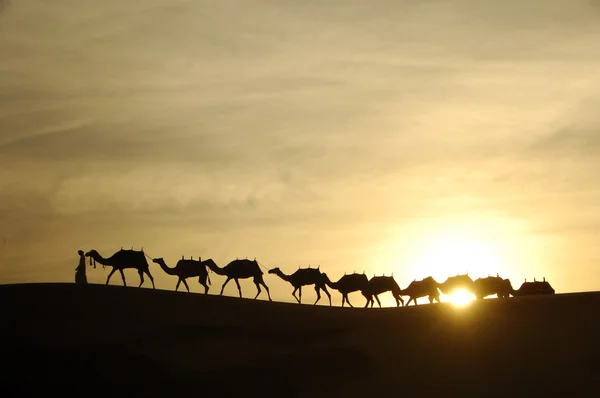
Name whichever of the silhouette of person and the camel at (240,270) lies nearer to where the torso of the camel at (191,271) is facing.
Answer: the silhouette of person

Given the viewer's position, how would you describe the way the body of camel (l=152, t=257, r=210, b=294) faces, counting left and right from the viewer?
facing to the left of the viewer

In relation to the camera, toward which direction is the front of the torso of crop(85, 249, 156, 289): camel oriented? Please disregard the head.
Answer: to the viewer's left

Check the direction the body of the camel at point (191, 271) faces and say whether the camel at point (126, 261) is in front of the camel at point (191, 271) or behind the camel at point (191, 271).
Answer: in front

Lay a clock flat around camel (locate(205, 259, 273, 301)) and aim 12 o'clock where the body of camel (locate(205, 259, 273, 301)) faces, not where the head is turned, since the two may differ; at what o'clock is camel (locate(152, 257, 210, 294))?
camel (locate(152, 257, 210, 294)) is roughly at 12 o'clock from camel (locate(205, 259, 273, 301)).

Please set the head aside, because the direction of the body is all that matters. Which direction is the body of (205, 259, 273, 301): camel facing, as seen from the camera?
to the viewer's left

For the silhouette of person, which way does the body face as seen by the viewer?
to the viewer's left

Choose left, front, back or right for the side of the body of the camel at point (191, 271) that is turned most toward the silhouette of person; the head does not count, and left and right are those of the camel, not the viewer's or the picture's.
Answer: front

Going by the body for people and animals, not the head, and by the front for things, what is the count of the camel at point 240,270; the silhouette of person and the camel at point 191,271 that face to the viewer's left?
3

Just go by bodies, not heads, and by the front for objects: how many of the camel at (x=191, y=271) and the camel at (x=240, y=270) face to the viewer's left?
2
